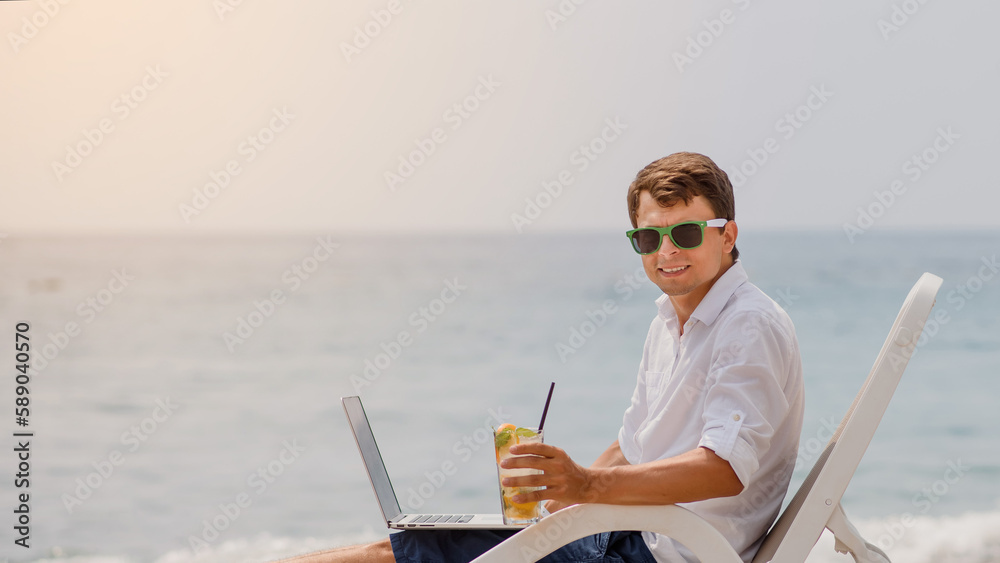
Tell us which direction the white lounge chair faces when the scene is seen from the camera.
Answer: facing to the left of the viewer
